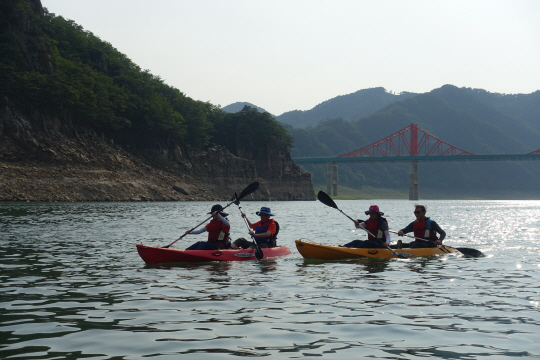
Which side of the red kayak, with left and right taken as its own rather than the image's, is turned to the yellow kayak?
back

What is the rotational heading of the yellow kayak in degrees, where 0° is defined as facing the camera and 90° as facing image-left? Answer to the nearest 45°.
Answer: approximately 90°

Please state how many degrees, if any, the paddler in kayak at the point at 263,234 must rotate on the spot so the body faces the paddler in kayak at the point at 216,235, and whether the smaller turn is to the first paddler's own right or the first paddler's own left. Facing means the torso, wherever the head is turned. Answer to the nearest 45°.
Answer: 0° — they already face them

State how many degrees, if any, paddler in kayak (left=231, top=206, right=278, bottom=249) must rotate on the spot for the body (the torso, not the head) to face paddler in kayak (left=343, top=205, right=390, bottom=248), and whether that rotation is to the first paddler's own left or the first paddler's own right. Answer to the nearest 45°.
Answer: approximately 135° to the first paddler's own left

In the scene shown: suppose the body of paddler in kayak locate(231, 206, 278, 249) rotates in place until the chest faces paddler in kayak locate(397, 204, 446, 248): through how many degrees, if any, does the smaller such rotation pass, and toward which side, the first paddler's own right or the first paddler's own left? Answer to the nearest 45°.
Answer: approximately 135° to the first paddler's own left

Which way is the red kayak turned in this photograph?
to the viewer's left

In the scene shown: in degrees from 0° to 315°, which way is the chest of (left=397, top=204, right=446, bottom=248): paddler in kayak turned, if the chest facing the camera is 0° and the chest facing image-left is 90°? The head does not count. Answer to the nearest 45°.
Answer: approximately 45°

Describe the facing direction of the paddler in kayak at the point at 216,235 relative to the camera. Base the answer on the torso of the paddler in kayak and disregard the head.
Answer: to the viewer's left

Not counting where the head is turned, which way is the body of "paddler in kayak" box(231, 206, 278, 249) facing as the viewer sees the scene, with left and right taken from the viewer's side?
facing the viewer and to the left of the viewer

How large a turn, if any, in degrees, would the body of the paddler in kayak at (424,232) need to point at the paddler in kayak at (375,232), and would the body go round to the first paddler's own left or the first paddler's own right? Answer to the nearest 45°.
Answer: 0° — they already face them

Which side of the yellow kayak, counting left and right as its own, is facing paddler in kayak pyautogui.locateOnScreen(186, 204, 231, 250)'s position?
front

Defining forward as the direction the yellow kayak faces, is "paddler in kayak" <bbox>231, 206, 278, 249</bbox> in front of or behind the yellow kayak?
in front

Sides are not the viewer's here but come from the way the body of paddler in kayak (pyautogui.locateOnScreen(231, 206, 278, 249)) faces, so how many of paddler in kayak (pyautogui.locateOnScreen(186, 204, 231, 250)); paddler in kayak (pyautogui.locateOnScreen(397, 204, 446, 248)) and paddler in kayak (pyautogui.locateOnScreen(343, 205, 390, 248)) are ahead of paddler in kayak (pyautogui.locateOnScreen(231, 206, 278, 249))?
1
